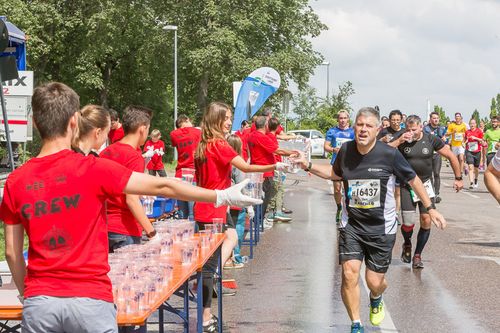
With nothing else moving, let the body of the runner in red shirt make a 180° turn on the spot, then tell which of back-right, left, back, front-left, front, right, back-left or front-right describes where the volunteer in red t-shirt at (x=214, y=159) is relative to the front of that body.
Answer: back

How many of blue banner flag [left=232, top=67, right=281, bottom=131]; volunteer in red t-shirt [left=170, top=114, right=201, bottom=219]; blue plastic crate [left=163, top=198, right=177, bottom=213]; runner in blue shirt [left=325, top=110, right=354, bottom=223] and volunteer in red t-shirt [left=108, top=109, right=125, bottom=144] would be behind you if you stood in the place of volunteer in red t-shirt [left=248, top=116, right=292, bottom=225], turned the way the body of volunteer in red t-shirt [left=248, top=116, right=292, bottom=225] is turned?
3

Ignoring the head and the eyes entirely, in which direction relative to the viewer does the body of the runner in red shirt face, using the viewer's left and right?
facing the viewer

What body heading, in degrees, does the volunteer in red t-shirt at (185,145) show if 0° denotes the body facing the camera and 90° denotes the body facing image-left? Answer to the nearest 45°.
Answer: approximately 180°

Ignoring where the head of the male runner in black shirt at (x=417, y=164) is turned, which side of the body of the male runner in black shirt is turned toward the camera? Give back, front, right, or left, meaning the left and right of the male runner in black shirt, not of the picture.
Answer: front

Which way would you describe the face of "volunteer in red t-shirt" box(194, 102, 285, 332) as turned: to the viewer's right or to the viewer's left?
to the viewer's right

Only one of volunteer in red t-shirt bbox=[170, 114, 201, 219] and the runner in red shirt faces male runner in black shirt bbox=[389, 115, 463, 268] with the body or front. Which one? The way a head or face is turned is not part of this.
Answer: the runner in red shirt

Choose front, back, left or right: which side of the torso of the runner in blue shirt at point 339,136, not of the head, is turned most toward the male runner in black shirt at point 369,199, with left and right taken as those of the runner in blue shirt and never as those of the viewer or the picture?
front

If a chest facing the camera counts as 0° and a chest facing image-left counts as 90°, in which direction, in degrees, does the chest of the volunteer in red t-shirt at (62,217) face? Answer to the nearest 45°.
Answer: approximately 225°

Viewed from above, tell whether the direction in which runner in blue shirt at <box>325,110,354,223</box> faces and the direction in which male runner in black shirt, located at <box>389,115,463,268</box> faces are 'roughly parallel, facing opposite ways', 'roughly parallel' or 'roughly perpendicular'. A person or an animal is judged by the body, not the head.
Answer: roughly parallel

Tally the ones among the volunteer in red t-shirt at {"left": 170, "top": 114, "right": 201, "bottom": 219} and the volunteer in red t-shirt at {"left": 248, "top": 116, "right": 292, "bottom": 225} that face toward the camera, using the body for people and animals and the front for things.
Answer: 0

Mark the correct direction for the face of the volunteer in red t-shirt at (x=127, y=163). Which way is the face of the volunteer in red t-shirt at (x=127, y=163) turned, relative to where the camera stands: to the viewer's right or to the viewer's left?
to the viewer's right
